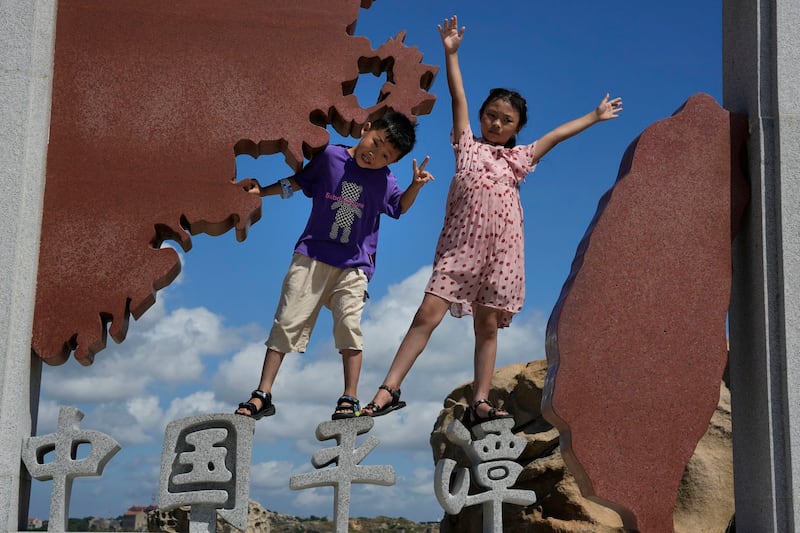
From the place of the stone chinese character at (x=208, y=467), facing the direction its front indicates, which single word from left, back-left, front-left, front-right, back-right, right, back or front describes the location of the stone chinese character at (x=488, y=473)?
left

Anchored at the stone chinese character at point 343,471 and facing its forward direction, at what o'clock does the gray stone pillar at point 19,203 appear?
The gray stone pillar is roughly at 3 o'clock from the stone chinese character.

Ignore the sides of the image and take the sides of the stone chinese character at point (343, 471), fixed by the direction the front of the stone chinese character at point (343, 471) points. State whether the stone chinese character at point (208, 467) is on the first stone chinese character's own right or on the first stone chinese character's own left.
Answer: on the first stone chinese character's own right

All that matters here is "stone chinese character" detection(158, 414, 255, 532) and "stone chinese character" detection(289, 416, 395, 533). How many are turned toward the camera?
2

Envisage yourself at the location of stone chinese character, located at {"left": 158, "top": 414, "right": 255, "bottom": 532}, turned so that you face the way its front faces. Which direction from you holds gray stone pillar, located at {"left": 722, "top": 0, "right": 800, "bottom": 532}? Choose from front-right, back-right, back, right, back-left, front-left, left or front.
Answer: left

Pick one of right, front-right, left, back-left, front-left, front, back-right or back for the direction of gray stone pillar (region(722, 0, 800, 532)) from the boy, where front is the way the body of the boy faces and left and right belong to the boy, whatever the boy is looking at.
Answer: left

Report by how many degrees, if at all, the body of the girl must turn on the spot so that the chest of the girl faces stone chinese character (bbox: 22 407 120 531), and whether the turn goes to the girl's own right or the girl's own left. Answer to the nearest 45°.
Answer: approximately 90° to the girl's own right

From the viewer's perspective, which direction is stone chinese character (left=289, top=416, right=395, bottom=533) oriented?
toward the camera

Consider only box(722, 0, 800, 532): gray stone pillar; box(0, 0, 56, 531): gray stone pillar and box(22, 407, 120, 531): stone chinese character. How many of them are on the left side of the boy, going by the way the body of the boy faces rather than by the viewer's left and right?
1

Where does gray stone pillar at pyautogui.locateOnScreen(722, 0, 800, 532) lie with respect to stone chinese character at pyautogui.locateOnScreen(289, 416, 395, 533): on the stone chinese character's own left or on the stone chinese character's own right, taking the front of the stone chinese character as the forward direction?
on the stone chinese character's own left

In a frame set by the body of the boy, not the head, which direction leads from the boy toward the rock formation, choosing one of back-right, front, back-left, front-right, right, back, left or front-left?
back-left

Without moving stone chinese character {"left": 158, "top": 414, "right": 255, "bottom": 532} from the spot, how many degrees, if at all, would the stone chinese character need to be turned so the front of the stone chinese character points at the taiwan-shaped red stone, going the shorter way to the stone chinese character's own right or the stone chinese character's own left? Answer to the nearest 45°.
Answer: approximately 90° to the stone chinese character's own left

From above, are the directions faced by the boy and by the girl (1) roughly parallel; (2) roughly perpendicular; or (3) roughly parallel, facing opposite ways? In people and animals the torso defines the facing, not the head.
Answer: roughly parallel

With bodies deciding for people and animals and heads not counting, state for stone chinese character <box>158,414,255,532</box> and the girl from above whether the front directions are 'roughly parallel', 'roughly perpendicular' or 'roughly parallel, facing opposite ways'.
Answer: roughly parallel

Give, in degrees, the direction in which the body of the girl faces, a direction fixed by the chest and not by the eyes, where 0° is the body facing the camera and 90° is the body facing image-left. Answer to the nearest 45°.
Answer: approximately 0°

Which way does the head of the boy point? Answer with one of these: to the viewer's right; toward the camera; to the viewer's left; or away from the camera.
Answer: toward the camera

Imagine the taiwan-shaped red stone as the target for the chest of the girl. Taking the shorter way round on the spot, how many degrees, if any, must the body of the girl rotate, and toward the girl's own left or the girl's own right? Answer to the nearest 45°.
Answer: approximately 90° to the girl's own left

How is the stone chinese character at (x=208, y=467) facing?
toward the camera
